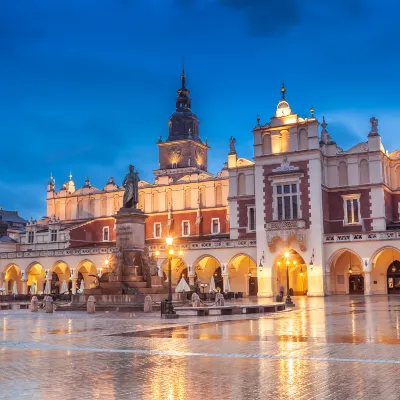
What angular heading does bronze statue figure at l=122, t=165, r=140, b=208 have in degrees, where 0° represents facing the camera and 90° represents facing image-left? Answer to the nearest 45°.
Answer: approximately 45°
